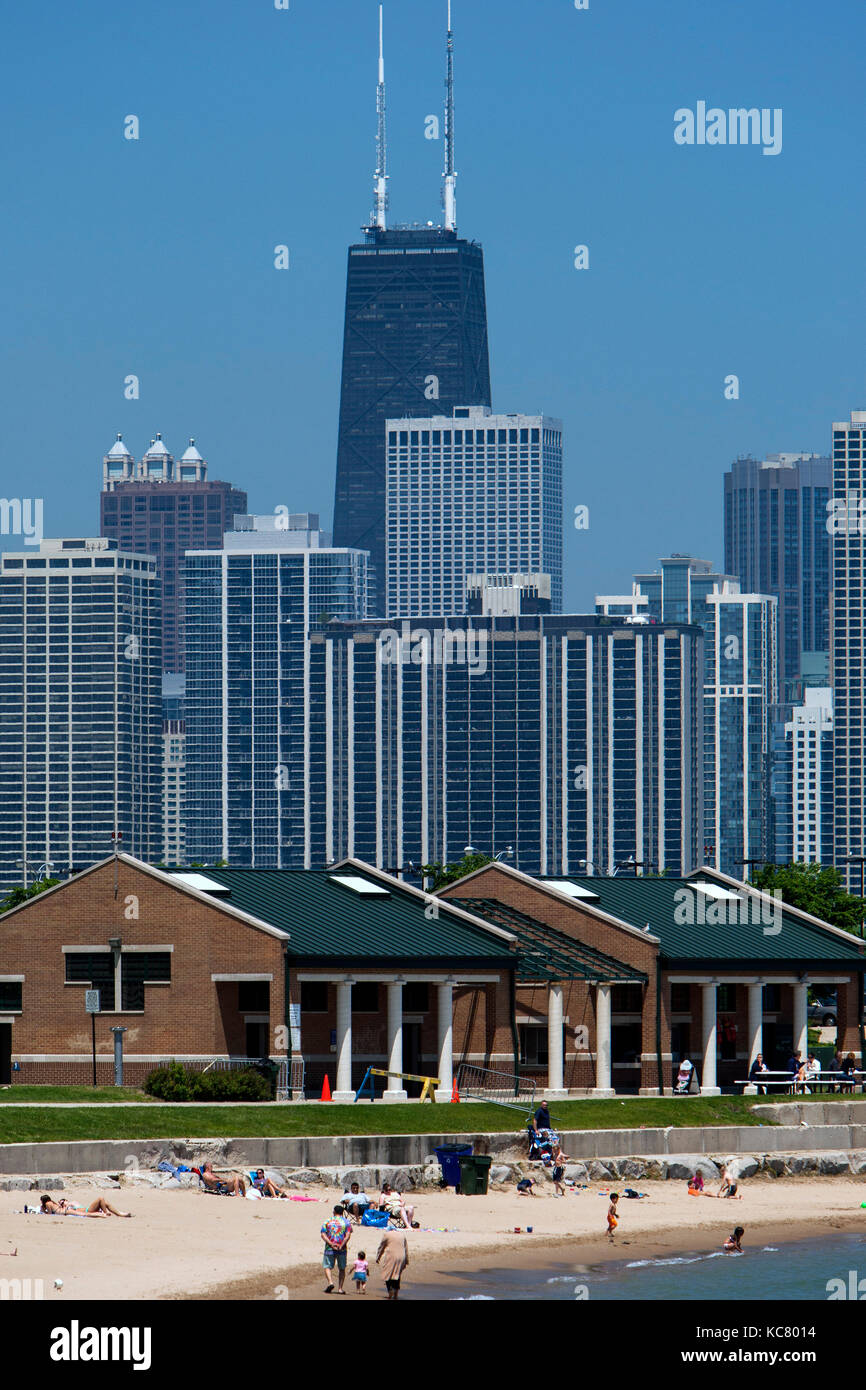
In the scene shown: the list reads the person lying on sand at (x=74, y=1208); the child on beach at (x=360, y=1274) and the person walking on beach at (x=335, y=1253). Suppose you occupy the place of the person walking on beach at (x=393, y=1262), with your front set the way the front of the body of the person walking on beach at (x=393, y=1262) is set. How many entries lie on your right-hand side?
0

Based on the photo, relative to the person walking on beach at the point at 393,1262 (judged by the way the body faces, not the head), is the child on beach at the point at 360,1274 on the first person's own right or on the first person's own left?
on the first person's own left

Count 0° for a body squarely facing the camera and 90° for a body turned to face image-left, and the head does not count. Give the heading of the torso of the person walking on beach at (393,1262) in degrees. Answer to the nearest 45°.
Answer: approximately 180°

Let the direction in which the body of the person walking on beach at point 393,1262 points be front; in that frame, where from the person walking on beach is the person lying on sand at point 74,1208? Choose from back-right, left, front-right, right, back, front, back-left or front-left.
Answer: front-left

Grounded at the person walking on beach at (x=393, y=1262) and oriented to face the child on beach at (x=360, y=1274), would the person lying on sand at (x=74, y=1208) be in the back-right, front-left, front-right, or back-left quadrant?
front-right

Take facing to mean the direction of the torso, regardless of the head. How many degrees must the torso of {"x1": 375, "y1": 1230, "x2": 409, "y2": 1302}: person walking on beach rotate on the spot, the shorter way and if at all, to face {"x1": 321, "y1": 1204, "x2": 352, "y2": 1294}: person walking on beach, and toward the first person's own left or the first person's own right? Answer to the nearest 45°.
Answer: approximately 45° to the first person's own left
